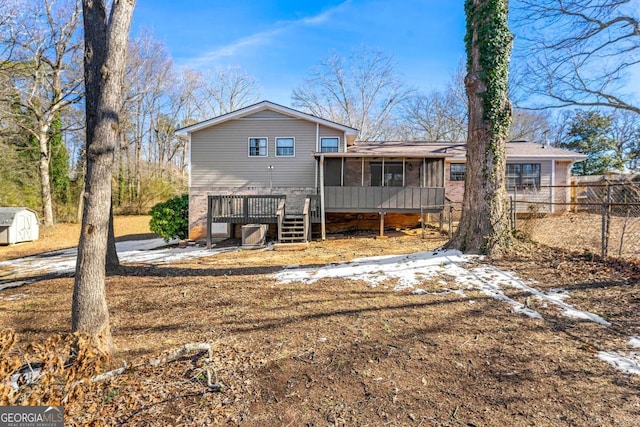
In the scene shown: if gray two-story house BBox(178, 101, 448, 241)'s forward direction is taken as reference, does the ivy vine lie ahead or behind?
behind

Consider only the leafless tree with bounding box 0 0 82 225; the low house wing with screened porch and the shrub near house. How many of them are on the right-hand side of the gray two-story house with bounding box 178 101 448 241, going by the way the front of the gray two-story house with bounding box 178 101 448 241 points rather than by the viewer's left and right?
1

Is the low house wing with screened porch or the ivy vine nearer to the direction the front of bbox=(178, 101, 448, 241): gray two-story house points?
the low house wing with screened porch

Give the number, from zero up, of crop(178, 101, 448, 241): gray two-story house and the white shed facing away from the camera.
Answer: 1

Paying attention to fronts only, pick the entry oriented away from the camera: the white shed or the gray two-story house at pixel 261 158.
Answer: the gray two-story house

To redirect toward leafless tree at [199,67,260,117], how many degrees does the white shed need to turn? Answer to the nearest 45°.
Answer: approximately 90° to its left

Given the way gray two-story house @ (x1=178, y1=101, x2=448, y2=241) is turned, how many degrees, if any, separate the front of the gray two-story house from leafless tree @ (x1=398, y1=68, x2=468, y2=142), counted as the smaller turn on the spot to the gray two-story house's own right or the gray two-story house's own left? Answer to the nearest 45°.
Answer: approximately 45° to the gray two-story house's own right

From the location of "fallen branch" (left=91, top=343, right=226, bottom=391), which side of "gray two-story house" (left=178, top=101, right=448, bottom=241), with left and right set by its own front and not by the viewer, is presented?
back

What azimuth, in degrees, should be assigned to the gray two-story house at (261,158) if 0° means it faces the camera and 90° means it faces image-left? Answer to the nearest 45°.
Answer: approximately 180°

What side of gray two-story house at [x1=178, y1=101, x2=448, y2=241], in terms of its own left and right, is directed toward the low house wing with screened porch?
right
